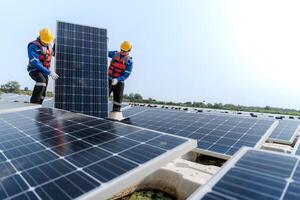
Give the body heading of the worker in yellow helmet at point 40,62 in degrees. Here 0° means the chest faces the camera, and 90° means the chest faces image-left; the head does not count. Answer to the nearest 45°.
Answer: approximately 315°

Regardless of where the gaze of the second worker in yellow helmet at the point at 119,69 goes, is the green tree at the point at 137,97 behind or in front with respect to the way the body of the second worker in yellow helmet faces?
behind

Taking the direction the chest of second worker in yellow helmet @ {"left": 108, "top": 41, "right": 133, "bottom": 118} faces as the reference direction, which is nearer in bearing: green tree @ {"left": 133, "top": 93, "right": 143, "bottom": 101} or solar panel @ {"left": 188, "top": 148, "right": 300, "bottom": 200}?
the solar panel

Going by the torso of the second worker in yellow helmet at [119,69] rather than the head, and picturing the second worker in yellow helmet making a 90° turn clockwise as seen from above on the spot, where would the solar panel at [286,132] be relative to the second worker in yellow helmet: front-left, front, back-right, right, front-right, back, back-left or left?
back-right

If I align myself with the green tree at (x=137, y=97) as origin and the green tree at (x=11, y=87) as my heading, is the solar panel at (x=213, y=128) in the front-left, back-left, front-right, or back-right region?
back-left

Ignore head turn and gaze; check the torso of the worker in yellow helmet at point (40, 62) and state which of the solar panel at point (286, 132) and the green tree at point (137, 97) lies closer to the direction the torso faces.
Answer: the solar panel

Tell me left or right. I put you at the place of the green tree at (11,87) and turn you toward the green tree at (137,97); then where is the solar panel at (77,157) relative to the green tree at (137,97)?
right
